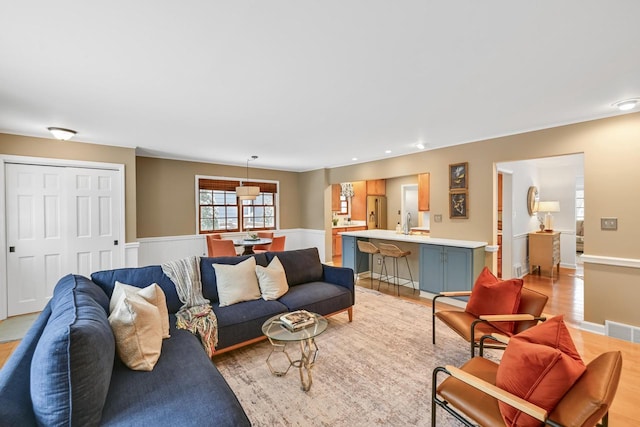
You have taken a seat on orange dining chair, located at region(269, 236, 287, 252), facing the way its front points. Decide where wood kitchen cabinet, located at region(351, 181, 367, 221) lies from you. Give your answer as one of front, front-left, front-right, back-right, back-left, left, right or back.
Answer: back

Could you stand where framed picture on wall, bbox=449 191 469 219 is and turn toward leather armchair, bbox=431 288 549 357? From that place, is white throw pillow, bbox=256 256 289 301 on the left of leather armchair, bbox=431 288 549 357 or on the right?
right

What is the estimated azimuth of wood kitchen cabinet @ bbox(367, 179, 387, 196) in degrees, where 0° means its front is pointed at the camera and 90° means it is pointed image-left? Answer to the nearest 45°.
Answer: approximately 45°

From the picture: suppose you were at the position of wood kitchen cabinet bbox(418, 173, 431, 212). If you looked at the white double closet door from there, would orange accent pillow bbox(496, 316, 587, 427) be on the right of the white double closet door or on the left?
left

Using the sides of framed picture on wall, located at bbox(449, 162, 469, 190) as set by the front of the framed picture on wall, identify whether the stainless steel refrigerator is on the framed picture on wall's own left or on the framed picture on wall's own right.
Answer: on the framed picture on wall's own right

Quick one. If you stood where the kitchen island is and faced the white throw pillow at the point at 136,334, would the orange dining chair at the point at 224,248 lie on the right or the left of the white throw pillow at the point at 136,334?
right

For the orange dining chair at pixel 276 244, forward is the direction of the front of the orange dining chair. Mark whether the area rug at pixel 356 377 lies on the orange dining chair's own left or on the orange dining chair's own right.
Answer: on the orange dining chair's own left
